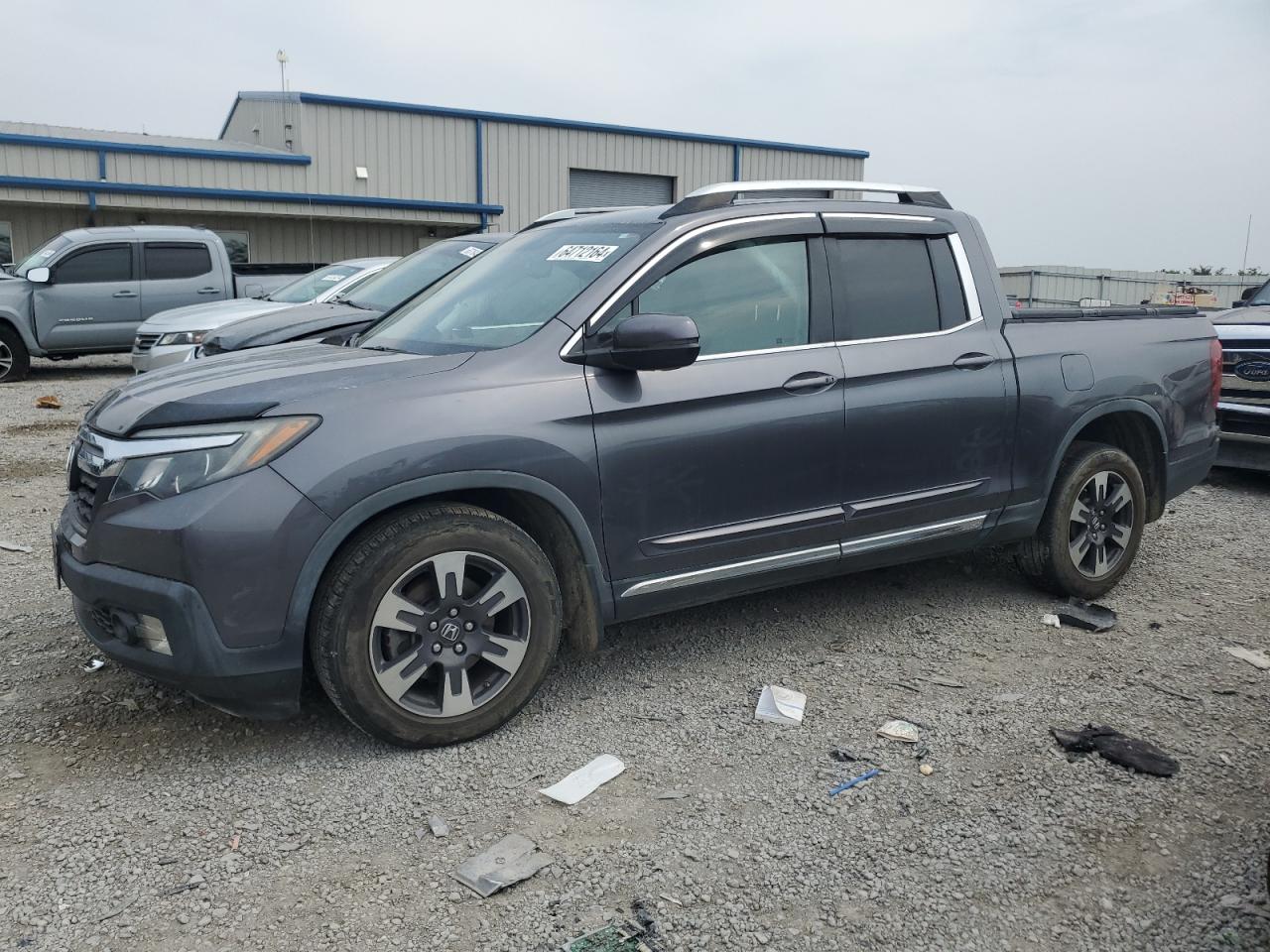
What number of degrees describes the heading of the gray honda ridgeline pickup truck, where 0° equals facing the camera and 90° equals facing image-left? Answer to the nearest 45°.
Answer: approximately 45°

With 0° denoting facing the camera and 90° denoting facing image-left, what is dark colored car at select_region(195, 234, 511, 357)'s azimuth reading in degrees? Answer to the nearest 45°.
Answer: approximately 45°

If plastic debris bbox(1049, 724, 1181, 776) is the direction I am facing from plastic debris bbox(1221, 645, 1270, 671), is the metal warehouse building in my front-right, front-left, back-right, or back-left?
back-right

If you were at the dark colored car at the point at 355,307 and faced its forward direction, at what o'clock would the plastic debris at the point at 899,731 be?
The plastic debris is roughly at 10 o'clock from the dark colored car.

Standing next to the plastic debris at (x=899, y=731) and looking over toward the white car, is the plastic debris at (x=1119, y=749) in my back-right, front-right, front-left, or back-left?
back-right

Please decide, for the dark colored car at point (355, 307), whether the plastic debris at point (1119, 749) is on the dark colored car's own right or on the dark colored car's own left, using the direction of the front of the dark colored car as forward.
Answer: on the dark colored car's own left

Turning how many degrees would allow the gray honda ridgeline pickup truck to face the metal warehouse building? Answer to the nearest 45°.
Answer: approximately 135° to its right

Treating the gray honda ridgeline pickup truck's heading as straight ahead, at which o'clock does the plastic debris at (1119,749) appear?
The plastic debris is roughly at 8 o'clock from the gray honda ridgeline pickup truck.

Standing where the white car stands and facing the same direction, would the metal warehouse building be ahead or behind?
behind

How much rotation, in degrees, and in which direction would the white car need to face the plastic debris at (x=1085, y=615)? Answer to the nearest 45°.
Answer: approximately 90° to its left

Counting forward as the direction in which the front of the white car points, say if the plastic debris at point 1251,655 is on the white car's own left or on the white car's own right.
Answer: on the white car's own left
